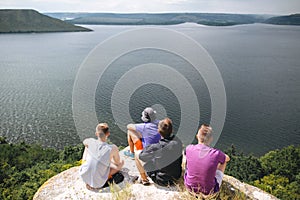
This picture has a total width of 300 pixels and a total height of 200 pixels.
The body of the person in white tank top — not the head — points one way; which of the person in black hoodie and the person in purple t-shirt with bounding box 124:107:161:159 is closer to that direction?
the person in purple t-shirt

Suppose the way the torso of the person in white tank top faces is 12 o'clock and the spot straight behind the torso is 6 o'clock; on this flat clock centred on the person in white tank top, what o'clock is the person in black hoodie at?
The person in black hoodie is roughly at 2 o'clock from the person in white tank top.

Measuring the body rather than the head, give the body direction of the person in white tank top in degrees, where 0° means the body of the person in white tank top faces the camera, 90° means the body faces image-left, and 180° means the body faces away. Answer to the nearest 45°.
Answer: approximately 225°

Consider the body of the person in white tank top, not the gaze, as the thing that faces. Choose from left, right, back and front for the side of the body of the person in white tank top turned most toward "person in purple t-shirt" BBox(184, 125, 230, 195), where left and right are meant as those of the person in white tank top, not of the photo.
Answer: right

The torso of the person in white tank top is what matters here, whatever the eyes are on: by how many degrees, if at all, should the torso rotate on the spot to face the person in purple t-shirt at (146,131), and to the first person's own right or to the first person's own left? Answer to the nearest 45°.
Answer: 0° — they already face them
